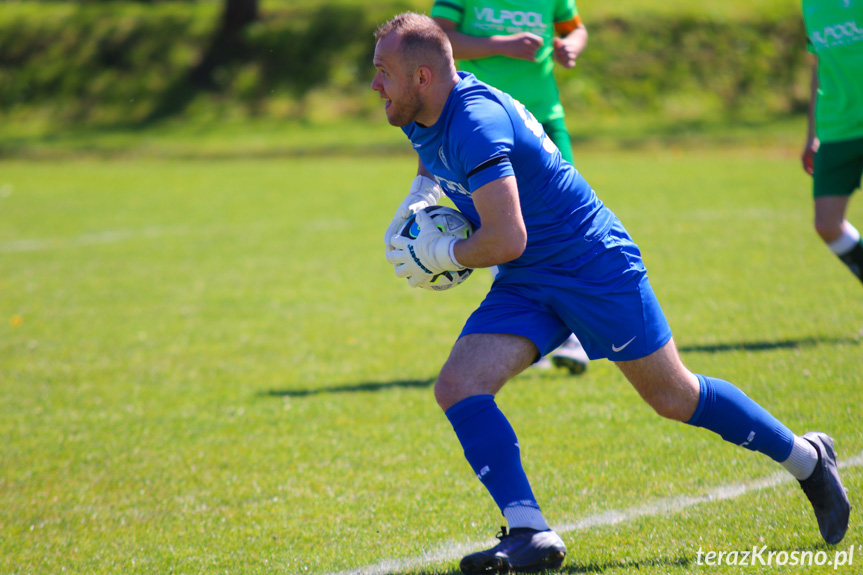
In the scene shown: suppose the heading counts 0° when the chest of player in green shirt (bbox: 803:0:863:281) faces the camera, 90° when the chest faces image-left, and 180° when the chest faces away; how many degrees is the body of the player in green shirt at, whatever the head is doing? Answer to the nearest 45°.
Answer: approximately 45°

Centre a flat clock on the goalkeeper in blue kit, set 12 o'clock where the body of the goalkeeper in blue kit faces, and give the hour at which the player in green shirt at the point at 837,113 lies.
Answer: The player in green shirt is roughly at 4 o'clock from the goalkeeper in blue kit.

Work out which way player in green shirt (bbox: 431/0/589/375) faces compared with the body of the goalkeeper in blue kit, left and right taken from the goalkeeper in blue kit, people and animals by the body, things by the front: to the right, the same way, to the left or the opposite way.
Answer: to the left

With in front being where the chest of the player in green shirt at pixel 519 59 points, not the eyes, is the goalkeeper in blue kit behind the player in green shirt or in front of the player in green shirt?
in front

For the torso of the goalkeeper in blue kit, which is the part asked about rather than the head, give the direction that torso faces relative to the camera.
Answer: to the viewer's left

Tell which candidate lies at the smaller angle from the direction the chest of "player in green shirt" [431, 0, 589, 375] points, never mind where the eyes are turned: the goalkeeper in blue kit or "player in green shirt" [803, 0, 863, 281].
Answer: the goalkeeper in blue kit

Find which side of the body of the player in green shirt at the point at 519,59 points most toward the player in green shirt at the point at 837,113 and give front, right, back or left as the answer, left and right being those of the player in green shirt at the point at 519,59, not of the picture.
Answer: left

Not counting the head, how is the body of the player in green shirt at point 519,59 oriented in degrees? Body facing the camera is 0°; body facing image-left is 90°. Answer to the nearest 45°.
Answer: approximately 0°

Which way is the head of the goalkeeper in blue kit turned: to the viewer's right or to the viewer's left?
to the viewer's left

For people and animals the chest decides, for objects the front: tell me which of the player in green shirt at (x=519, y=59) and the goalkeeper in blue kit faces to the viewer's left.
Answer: the goalkeeper in blue kit

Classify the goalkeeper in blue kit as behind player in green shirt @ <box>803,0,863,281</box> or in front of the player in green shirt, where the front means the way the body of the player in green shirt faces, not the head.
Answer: in front

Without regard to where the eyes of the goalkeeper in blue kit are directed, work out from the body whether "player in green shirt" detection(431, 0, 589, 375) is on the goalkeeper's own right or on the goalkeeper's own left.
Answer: on the goalkeeper's own right

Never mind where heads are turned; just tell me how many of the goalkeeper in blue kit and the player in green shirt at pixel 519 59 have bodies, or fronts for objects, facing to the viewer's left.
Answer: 1
